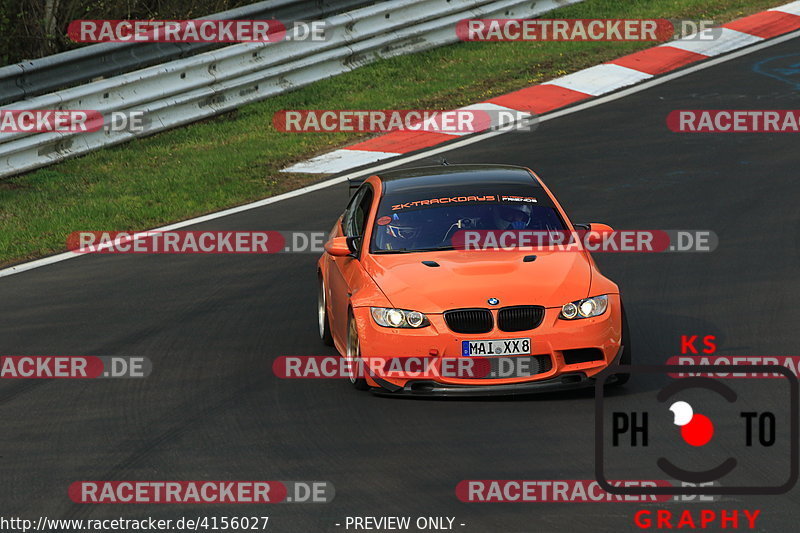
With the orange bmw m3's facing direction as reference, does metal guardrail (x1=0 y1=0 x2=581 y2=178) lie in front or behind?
behind

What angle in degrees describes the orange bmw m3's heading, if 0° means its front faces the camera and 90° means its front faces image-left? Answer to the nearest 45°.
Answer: approximately 0°
